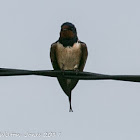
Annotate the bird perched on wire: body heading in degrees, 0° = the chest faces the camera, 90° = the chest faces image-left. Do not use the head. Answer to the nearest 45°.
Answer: approximately 0°
